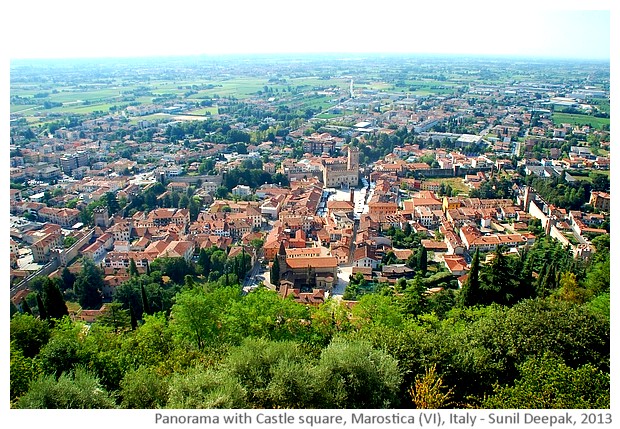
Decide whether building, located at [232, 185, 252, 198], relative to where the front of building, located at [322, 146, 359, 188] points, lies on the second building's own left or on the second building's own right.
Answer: on the second building's own right

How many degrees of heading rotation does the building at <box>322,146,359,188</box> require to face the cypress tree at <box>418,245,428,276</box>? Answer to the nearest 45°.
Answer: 0° — it already faces it

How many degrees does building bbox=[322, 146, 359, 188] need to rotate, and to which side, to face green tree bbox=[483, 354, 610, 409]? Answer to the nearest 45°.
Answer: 0° — it already faces it

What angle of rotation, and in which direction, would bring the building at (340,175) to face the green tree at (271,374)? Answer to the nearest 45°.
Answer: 0° — it already faces it

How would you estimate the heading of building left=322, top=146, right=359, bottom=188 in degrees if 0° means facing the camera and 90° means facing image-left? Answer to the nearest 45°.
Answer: approximately 0°

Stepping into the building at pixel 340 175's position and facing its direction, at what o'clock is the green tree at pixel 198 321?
The green tree is roughly at 12 o'clock from the building.

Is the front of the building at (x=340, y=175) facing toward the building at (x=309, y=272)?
yes
